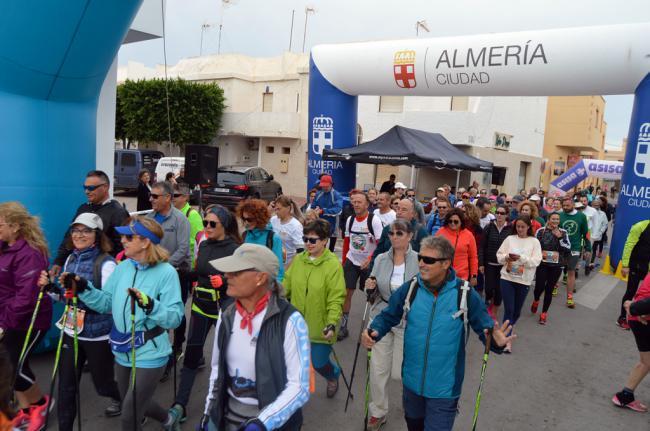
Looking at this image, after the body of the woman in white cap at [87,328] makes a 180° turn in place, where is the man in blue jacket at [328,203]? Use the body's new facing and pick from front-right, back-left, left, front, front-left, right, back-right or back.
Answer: front

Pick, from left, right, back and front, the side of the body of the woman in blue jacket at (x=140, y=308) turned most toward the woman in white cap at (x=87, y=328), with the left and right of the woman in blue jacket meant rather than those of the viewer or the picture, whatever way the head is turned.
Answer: right

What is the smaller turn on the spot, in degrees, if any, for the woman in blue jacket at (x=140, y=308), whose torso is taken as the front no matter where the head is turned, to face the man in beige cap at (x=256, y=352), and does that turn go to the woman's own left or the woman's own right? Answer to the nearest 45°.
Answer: approximately 90° to the woman's own left

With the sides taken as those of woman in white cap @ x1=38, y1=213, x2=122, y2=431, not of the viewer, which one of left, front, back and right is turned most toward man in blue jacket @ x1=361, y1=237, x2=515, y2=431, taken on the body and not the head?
left

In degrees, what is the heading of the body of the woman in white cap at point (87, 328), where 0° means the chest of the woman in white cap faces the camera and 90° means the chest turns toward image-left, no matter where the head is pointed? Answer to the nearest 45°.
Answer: approximately 45°

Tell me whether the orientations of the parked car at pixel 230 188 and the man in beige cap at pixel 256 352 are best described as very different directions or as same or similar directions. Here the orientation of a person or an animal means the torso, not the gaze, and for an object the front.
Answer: very different directions

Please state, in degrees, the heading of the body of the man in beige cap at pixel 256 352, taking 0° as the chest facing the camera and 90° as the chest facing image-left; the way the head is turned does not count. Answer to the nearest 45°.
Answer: approximately 45°
